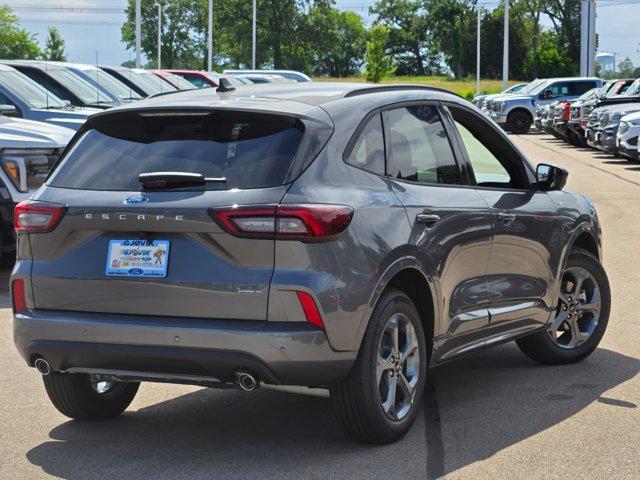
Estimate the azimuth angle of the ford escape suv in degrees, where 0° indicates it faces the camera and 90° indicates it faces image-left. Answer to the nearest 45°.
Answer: approximately 225°
